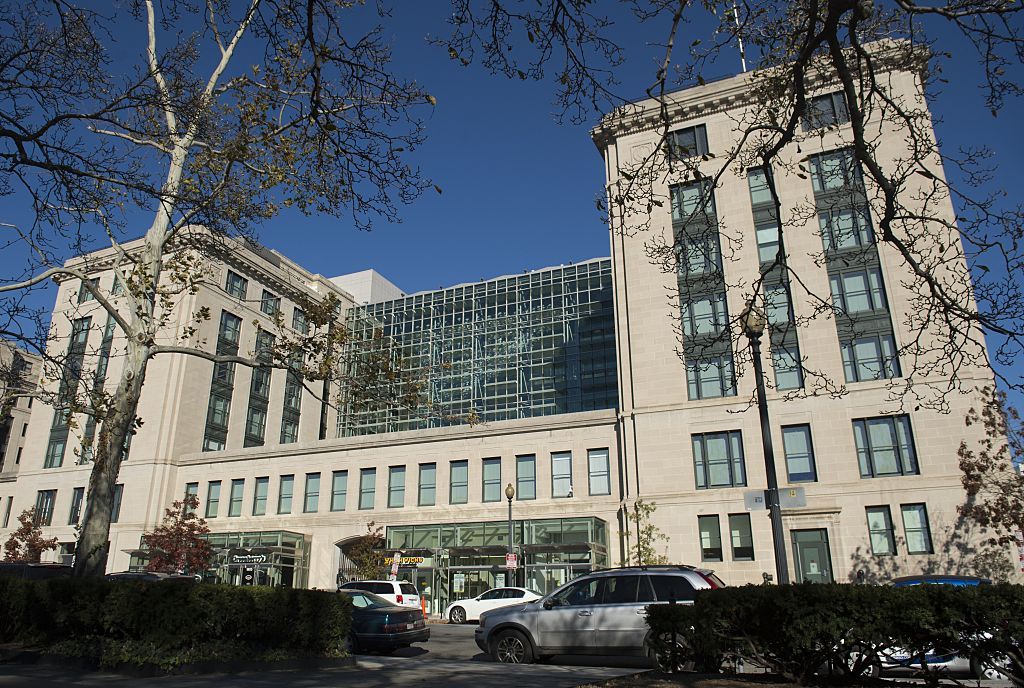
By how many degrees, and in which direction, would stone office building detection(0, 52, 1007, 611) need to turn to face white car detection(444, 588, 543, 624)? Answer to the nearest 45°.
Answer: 0° — it already faces it

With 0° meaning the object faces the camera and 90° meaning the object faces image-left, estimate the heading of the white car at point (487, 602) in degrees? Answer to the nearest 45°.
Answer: approximately 90°

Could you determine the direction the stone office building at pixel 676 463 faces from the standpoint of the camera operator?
facing the viewer and to the left of the viewer

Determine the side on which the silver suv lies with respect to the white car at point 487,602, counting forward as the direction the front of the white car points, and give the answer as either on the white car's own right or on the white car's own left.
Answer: on the white car's own left

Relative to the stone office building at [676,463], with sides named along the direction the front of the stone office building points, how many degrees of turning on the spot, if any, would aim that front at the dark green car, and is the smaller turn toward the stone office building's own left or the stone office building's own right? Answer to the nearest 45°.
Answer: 0° — it already faces it

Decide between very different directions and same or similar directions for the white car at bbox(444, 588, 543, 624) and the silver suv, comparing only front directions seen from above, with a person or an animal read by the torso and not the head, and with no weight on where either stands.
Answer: same or similar directions

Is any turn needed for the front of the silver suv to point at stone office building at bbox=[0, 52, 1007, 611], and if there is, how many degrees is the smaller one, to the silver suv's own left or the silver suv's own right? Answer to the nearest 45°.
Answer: approximately 90° to the silver suv's own right

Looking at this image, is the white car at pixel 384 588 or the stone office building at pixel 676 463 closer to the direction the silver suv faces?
the white car

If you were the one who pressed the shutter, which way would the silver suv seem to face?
facing to the left of the viewer

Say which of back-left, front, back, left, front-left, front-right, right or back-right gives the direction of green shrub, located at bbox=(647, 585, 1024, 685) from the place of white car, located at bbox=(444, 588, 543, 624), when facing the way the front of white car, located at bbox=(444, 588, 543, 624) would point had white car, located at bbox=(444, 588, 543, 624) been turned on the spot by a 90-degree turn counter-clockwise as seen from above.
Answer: front

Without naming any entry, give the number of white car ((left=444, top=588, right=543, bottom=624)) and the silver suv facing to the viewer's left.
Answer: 2

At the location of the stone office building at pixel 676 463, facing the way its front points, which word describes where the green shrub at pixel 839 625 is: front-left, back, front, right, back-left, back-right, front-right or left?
front-left

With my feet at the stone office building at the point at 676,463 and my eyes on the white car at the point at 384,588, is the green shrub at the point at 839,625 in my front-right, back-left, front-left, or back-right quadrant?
front-left

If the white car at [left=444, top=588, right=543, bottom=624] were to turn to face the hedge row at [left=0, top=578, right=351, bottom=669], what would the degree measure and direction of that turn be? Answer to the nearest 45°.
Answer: approximately 90° to its left
